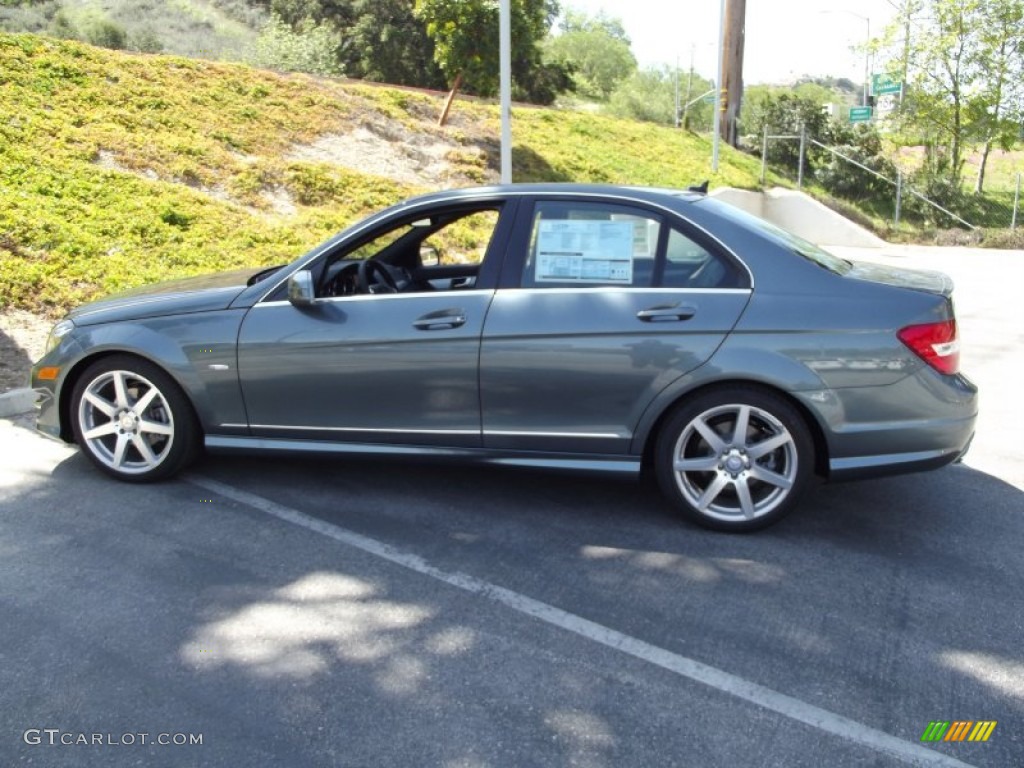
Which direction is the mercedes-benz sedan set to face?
to the viewer's left

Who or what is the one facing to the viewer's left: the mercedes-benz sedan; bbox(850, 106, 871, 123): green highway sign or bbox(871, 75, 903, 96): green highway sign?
the mercedes-benz sedan

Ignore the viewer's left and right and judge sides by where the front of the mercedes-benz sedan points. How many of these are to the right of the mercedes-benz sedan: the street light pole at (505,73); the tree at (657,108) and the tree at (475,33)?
3

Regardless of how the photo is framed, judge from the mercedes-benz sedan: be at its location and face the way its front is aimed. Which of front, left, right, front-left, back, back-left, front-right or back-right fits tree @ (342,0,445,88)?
right

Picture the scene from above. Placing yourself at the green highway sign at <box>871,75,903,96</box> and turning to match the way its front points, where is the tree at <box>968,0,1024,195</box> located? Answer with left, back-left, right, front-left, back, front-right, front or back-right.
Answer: front-left

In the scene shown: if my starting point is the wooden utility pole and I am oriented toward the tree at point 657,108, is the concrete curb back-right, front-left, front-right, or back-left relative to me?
back-left

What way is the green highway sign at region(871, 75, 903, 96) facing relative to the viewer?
toward the camera

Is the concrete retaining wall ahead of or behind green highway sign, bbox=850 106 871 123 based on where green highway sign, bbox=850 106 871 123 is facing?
ahead

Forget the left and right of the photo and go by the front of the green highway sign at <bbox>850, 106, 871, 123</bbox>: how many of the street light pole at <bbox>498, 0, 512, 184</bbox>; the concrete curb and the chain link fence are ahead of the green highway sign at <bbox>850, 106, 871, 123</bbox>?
3

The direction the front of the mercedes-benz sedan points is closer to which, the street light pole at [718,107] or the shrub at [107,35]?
the shrub

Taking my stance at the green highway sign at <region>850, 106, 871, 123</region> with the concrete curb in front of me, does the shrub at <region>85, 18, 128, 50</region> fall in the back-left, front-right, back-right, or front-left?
front-right

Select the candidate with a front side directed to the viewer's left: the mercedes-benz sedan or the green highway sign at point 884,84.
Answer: the mercedes-benz sedan

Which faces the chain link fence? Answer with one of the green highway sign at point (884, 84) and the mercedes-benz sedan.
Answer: the green highway sign

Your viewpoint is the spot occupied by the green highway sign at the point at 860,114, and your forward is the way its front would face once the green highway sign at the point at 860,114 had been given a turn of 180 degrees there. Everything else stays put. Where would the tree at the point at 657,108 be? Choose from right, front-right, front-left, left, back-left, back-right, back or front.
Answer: front-left

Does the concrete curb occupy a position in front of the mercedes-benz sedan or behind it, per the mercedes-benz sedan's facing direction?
in front

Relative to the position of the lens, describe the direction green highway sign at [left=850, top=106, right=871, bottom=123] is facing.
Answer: facing the viewer

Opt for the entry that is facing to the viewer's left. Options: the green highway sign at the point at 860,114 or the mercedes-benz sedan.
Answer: the mercedes-benz sedan
